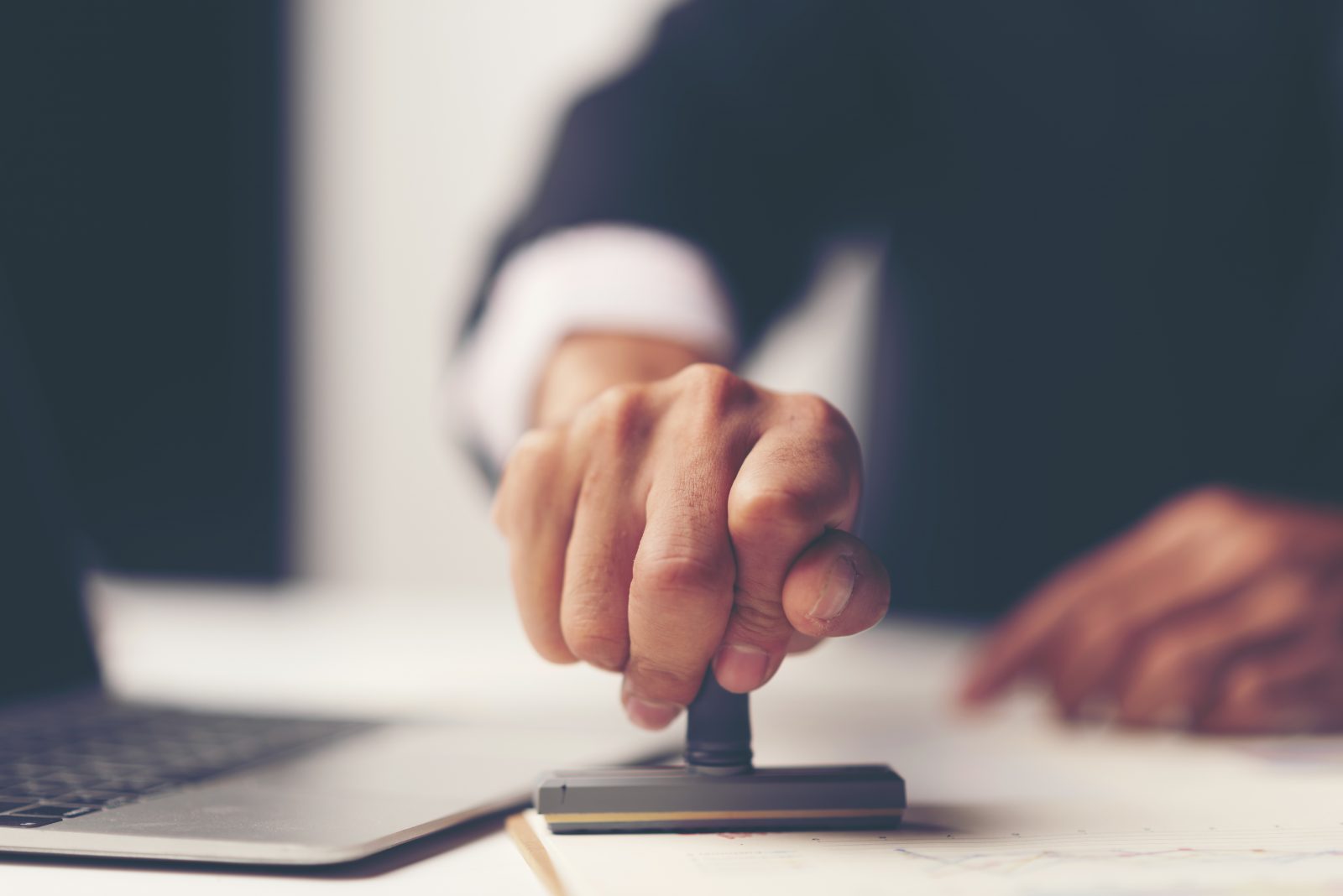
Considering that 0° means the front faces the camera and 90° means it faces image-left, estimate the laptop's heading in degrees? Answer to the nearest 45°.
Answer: approximately 315°
